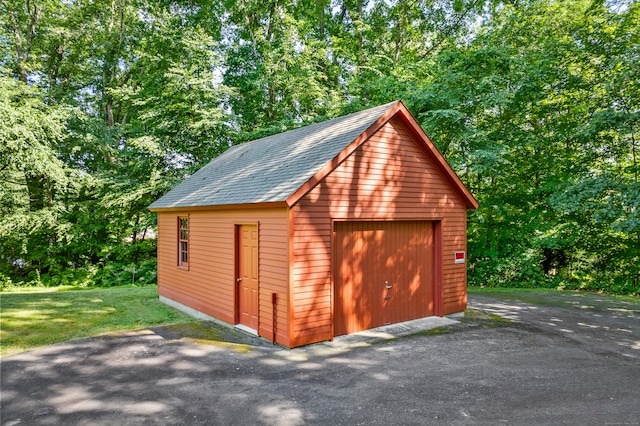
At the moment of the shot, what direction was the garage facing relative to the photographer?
facing the viewer and to the right of the viewer
